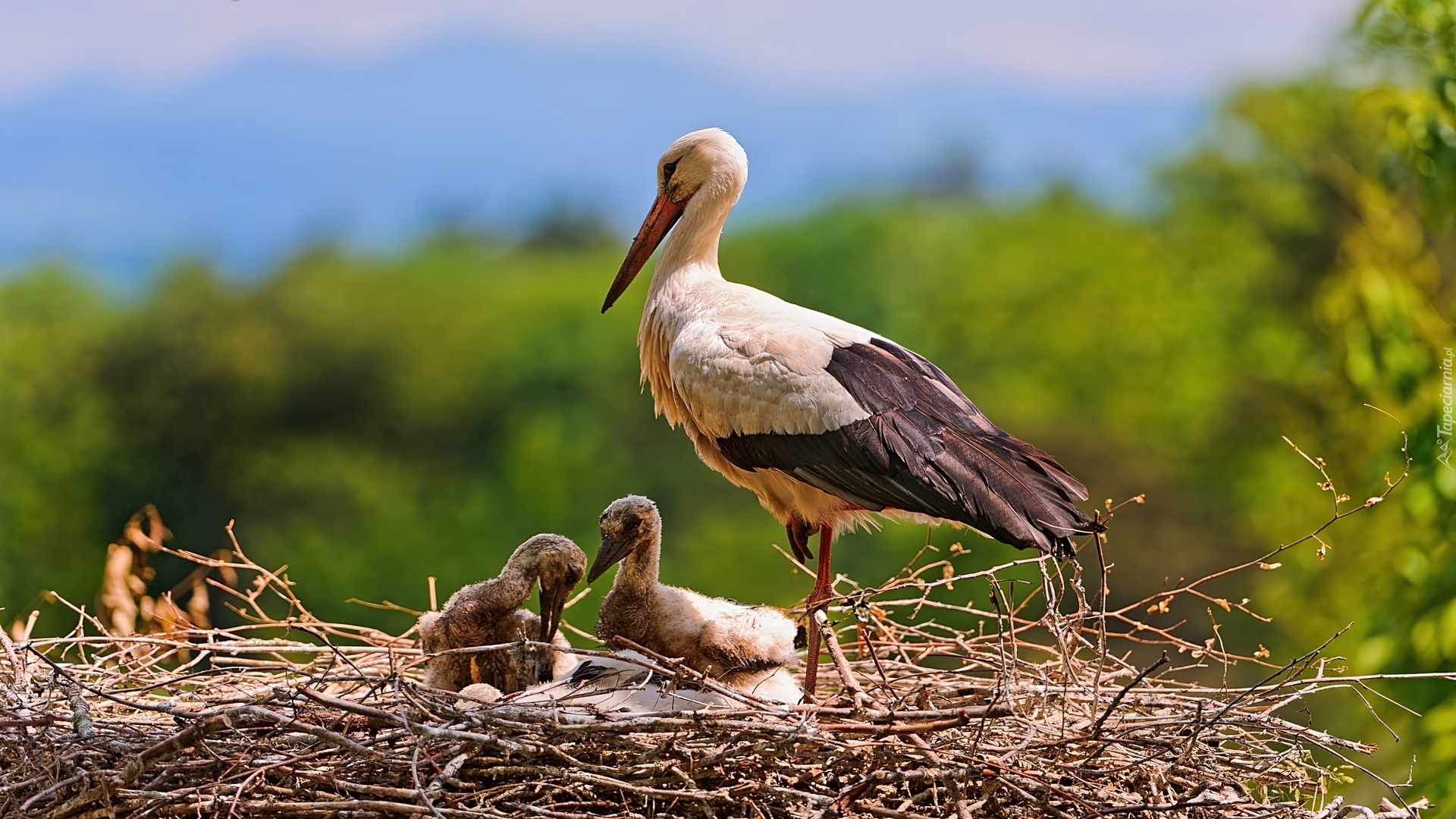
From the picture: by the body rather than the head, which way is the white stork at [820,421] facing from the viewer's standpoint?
to the viewer's left

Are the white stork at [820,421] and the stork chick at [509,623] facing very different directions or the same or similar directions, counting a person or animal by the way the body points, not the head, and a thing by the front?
very different directions

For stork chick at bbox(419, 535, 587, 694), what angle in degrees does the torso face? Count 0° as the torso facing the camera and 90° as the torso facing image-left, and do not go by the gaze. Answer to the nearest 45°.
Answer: approximately 270°

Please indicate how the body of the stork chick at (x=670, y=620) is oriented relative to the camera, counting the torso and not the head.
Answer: to the viewer's left

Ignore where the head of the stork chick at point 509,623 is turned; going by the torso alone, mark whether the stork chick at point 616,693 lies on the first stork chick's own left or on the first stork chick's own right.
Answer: on the first stork chick's own right

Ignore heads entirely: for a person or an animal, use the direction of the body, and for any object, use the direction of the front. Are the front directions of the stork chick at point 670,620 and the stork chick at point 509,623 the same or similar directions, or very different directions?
very different directions

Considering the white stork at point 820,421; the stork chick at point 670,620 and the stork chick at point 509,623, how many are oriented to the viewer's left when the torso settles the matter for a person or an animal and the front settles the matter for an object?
2

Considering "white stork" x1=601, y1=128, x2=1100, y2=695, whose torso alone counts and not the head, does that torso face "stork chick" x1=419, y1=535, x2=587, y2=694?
yes
